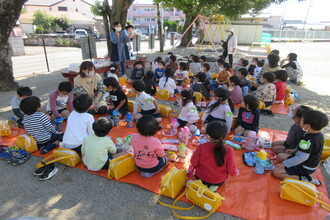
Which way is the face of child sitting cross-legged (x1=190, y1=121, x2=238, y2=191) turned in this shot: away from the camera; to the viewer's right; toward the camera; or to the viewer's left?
away from the camera

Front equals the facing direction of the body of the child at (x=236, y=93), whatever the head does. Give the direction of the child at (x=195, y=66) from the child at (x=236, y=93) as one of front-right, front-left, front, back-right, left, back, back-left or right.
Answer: front

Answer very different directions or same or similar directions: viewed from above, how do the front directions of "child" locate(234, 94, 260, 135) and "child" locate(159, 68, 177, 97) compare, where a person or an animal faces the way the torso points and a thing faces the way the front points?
very different directions

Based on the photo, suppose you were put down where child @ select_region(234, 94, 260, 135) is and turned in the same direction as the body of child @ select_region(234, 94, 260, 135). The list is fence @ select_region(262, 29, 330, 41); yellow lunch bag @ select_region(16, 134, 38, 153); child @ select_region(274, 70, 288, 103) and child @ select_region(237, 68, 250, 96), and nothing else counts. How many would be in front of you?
1

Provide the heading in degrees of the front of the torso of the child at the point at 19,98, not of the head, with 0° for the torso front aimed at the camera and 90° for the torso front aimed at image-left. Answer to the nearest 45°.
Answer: approximately 270°

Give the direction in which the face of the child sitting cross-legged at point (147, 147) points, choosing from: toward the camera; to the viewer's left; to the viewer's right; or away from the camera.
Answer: away from the camera

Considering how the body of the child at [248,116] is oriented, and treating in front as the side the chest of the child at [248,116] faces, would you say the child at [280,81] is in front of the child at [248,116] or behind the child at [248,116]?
behind

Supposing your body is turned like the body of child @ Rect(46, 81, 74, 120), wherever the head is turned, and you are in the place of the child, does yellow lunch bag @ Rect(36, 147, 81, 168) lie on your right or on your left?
on your right

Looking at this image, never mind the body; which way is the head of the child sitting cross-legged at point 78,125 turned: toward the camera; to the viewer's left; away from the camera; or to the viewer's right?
away from the camera

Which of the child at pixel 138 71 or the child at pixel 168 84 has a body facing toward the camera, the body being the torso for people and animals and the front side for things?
the child at pixel 138 71

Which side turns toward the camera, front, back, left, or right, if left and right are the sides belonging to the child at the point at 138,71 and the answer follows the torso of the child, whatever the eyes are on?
front

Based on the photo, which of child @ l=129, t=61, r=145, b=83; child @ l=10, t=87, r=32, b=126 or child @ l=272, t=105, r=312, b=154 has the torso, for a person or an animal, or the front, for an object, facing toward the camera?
child @ l=129, t=61, r=145, b=83

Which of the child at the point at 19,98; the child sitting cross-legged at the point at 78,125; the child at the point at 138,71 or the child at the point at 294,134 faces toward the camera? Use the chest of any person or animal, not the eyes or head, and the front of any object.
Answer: the child at the point at 138,71

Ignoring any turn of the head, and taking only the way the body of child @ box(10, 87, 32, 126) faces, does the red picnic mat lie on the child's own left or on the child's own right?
on the child's own right

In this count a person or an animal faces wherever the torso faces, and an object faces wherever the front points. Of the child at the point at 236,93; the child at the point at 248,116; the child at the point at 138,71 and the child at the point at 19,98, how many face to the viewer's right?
1

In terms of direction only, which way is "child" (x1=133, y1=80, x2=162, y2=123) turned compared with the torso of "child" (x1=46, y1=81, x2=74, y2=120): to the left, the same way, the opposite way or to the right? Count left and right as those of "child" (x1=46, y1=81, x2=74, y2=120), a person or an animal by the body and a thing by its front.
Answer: to the right
